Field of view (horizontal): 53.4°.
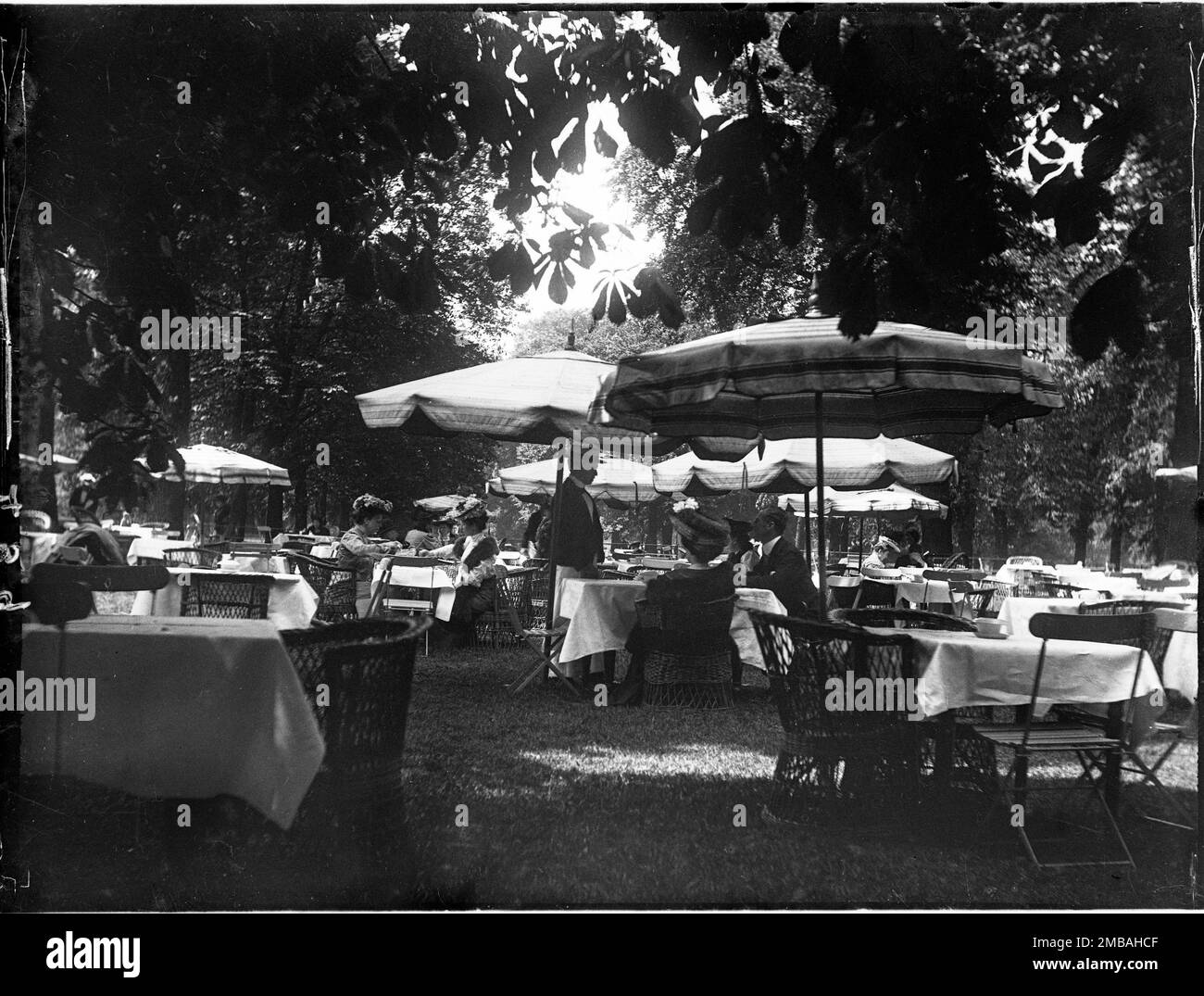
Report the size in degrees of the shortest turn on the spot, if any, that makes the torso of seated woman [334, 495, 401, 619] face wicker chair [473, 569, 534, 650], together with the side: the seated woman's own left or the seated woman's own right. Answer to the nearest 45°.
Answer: approximately 45° to the seated woman's own left

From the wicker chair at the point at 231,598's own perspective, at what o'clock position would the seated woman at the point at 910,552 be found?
The seated woman is roughly at 2 o'clock from the wicker chair.

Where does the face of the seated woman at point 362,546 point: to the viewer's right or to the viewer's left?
to the viewer's right

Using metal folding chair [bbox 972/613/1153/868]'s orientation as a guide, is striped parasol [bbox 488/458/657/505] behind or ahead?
ahead

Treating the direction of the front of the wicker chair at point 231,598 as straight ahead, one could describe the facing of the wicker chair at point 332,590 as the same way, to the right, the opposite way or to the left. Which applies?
to the right

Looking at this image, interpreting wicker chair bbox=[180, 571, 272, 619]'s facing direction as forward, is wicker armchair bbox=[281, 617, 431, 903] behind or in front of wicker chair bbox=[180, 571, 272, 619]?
behind

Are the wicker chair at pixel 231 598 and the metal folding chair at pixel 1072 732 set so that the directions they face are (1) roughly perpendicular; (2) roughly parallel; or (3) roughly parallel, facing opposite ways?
roughly parallel

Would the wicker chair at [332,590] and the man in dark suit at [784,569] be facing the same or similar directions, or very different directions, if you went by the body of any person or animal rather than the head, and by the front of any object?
very different directions

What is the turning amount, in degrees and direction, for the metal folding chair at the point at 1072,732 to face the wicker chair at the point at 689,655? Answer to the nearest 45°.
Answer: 0° — it already faces it

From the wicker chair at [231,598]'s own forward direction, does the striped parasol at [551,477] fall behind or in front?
in front

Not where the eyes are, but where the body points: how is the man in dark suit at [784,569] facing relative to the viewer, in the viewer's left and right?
facing to the left of the viewer

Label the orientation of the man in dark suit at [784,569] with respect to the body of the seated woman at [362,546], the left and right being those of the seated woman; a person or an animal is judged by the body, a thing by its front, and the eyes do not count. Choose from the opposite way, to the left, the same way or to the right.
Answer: the opposite way

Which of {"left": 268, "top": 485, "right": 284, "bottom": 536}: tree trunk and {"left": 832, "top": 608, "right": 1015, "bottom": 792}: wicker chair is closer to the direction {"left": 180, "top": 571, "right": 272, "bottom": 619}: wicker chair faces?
the tree trunk

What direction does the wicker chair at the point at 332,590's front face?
to the viewer's right

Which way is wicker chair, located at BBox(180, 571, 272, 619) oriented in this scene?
away from the camera

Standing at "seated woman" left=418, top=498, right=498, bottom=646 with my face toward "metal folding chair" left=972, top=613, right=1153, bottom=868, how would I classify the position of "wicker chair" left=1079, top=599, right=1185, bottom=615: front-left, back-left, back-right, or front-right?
front-left

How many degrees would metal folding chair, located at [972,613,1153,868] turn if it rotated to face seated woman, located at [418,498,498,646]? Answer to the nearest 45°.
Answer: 0° — it already faces them

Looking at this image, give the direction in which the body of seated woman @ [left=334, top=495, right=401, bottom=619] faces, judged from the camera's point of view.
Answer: to the viewer's right

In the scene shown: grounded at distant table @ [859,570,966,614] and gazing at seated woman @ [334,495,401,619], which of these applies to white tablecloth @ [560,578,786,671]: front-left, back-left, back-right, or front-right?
front-left
